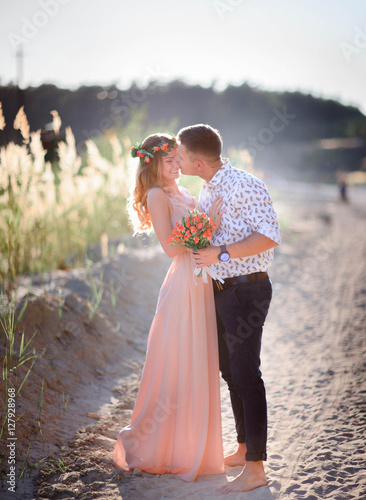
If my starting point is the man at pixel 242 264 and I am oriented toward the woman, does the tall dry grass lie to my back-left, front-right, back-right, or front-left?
front-right

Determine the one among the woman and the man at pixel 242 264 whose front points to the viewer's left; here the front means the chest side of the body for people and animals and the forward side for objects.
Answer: the man

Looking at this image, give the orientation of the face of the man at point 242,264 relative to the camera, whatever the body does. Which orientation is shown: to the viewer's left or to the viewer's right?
to the viewer's left

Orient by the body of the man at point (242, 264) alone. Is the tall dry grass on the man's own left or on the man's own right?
on the man's own right

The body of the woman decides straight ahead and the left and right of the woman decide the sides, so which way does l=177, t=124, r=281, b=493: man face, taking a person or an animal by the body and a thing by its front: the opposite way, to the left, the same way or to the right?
the opposite way

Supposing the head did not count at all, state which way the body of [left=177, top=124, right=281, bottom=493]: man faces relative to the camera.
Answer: to the viewer's left

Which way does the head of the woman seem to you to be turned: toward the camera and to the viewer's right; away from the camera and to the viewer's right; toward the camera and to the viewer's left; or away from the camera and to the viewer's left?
toward the camera and to the viewer's right

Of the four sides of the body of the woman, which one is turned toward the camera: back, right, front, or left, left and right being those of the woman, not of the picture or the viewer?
right
